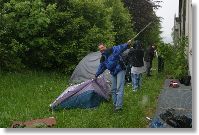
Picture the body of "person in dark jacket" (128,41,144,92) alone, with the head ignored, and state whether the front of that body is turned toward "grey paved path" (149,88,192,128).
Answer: no

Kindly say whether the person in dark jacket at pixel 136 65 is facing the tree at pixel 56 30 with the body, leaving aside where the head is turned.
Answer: no

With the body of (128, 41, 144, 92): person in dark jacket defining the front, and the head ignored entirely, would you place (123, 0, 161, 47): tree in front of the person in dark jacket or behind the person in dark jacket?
in front
